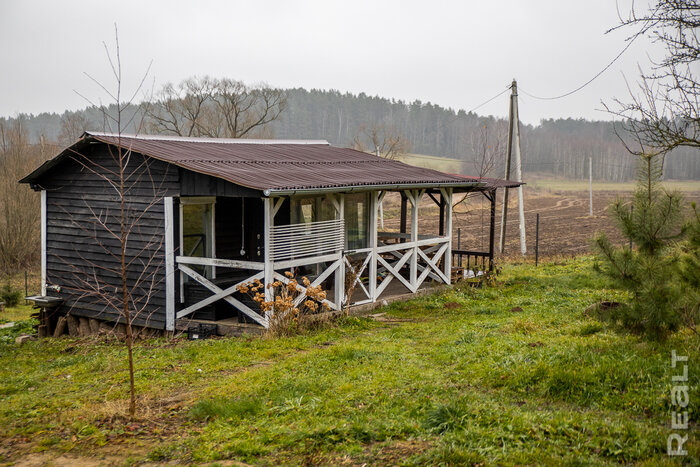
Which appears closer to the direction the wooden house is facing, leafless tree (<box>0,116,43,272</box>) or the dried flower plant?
the dried flower plant

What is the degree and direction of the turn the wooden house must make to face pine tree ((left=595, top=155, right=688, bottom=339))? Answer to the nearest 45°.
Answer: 0° — it already faces it

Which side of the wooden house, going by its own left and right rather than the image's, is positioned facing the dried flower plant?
front

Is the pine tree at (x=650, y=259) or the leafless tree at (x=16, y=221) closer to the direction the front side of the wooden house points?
the pine tree

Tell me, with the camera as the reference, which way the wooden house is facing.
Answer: facing the viewer and to the right of the viewer

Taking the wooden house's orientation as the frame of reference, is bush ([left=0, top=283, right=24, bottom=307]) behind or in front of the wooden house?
behind

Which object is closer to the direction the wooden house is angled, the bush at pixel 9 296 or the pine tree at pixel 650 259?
the pine tree

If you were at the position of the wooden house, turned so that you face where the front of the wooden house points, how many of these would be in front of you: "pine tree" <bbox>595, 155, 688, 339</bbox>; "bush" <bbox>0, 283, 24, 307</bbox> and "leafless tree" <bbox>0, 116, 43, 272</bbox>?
1

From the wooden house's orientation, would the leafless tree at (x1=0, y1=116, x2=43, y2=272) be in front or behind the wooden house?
behind
